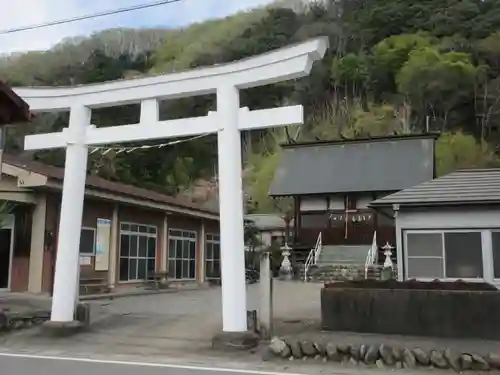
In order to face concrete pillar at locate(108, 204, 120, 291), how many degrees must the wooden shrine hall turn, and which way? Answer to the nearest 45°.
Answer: approximately 45° to its right

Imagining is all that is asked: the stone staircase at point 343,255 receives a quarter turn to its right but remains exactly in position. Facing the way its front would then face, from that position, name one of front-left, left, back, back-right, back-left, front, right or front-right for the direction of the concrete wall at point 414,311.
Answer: left

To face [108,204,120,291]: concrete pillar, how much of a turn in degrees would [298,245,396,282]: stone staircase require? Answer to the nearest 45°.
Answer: approximately 45° to its right

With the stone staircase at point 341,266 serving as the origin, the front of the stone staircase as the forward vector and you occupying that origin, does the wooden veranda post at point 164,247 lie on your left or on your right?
on your right

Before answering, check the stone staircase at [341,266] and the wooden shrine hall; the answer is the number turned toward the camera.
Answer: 2

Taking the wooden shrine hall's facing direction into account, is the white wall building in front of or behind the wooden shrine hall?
in front

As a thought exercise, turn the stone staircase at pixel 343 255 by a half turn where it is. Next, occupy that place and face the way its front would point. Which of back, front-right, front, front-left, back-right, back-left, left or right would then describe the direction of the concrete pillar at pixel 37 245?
back-left

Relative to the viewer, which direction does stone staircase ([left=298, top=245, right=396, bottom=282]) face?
toward the camera

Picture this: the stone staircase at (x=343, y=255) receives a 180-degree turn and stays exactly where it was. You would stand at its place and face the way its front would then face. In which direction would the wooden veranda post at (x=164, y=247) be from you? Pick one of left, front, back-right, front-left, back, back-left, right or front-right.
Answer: back-left

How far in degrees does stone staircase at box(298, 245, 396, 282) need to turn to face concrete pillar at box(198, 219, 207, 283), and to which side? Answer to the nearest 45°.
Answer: approximately 90° to its right

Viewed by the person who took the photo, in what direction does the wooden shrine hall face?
facing the viewer

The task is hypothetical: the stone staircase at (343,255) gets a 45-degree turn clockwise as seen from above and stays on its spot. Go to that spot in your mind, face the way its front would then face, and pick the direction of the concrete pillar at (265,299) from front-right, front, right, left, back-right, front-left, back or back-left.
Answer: front-left

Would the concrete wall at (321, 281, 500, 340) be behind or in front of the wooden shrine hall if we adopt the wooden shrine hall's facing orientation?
in front
